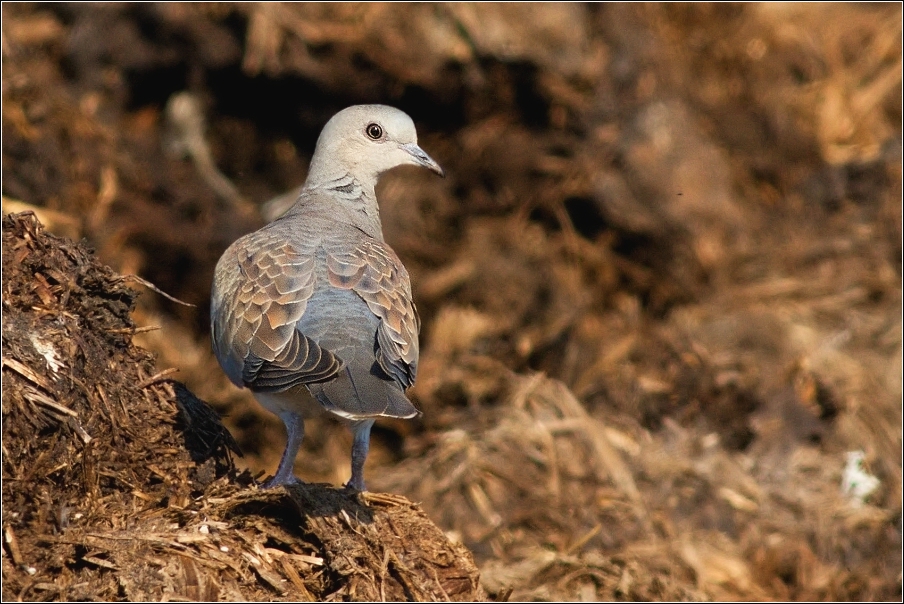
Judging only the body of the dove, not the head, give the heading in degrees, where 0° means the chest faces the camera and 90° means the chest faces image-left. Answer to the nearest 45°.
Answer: approximately 180°

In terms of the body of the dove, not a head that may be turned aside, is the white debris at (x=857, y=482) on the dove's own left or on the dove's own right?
on the dove's own right
